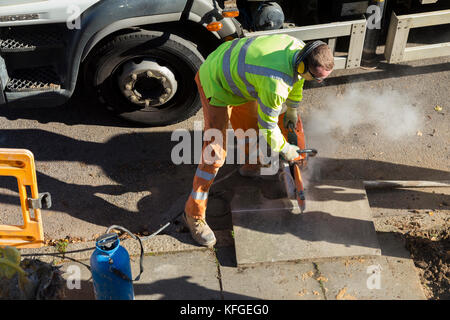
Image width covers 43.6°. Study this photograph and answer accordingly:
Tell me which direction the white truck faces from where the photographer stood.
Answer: facing to the left of the viewer

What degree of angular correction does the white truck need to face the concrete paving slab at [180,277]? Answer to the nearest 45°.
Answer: approximately 90° to its left

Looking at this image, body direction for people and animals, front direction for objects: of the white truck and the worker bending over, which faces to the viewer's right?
the worker bending over

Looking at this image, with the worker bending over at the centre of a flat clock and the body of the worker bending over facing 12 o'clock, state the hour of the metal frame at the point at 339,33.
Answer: The metal frame is roughly at 10 o'clock from the worker bending over.

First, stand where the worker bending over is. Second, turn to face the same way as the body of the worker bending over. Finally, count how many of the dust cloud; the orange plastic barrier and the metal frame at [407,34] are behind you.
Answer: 1

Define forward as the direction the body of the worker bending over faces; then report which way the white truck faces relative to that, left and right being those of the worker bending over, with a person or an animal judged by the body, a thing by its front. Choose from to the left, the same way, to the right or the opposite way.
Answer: the opposite way

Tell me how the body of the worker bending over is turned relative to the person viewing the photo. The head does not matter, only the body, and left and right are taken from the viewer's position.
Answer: facing to the right of the viewer

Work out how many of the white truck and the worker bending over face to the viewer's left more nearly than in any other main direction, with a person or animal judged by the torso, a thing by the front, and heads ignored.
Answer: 1

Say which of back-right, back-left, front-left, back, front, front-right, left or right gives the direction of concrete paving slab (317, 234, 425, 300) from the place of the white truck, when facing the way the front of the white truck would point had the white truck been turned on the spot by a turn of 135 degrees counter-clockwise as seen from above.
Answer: front
